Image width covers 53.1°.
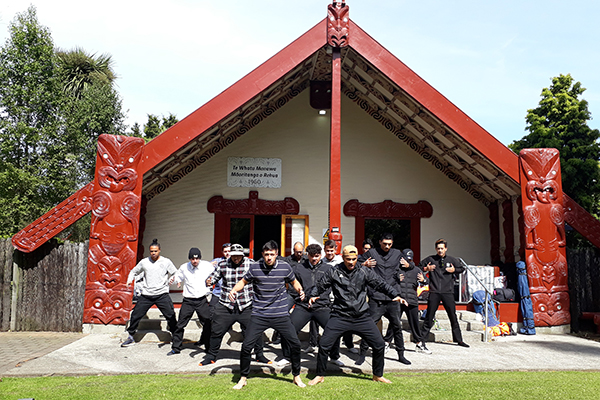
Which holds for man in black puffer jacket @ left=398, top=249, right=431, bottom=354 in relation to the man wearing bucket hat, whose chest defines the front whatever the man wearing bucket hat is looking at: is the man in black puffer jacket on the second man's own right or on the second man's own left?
on the second man's own left

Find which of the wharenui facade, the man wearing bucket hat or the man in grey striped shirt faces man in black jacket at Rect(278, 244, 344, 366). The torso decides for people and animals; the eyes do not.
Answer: the wharenui facade

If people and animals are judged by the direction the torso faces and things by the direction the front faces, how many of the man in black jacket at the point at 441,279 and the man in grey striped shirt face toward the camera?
2

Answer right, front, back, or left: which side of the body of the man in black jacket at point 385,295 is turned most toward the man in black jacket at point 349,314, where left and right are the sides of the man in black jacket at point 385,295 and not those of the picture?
front

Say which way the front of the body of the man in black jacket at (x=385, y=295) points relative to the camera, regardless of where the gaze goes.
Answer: toward the camera

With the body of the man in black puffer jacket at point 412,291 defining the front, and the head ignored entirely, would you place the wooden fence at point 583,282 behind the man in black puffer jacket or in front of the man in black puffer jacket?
behind

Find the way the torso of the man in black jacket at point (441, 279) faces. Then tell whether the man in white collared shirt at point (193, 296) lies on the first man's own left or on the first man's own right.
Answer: on the first man's own right

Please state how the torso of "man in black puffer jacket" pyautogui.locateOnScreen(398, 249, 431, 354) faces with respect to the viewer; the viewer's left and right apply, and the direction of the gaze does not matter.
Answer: facing the viewer

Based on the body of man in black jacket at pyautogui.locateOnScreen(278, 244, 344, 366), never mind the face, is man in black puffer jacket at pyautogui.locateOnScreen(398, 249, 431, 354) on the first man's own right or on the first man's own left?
on the first man's own left

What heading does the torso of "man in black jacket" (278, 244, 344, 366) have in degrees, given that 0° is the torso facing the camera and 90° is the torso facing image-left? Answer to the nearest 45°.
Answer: approximately 0°

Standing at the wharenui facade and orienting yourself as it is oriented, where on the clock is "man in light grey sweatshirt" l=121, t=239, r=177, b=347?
The man in light grey sweatshirt is roughly at 1 o'clock from the wharenui facade.

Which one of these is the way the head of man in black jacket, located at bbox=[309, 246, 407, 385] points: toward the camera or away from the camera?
toward the camera

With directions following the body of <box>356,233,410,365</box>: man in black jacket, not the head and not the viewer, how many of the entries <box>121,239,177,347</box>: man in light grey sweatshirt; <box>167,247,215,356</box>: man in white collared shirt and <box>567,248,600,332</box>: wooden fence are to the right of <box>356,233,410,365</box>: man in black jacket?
2
